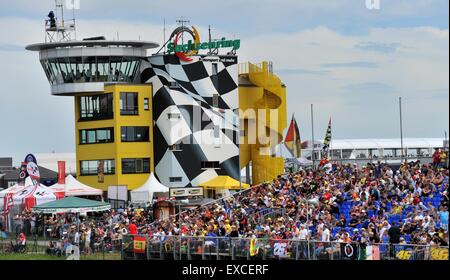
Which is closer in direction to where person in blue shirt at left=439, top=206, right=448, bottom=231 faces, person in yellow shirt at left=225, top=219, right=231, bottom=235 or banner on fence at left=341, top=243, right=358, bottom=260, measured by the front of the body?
the banner on fence

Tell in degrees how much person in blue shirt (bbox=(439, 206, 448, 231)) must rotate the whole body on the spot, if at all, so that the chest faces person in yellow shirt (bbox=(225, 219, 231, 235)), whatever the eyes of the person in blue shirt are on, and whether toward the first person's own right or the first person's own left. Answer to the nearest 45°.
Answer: approximately 90° to the first person's own right

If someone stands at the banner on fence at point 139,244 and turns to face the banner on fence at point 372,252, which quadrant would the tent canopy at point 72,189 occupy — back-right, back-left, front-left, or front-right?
back-left

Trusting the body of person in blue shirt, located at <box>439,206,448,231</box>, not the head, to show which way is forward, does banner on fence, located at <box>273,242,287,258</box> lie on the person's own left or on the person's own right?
on the person's own right

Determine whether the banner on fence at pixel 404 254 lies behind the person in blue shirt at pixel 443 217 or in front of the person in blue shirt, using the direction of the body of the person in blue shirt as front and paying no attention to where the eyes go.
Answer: in front

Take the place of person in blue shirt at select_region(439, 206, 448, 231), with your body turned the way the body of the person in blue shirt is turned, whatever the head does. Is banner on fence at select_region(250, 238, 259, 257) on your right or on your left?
on your right

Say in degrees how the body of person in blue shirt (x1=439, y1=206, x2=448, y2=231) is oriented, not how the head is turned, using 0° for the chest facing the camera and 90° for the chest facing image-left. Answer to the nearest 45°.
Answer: approximately 45°

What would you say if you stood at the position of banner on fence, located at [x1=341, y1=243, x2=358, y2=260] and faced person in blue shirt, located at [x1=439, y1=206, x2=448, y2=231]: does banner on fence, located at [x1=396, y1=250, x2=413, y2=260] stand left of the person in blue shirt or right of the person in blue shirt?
right

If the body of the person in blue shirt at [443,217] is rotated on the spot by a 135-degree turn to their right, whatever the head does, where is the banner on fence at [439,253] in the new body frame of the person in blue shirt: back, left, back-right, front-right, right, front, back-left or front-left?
back

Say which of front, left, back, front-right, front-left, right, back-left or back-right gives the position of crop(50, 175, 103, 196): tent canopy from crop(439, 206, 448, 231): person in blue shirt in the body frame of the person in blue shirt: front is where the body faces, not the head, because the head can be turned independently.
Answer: right

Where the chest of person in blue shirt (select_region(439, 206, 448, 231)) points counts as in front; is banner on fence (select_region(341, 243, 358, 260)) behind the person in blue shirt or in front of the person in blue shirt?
in front
